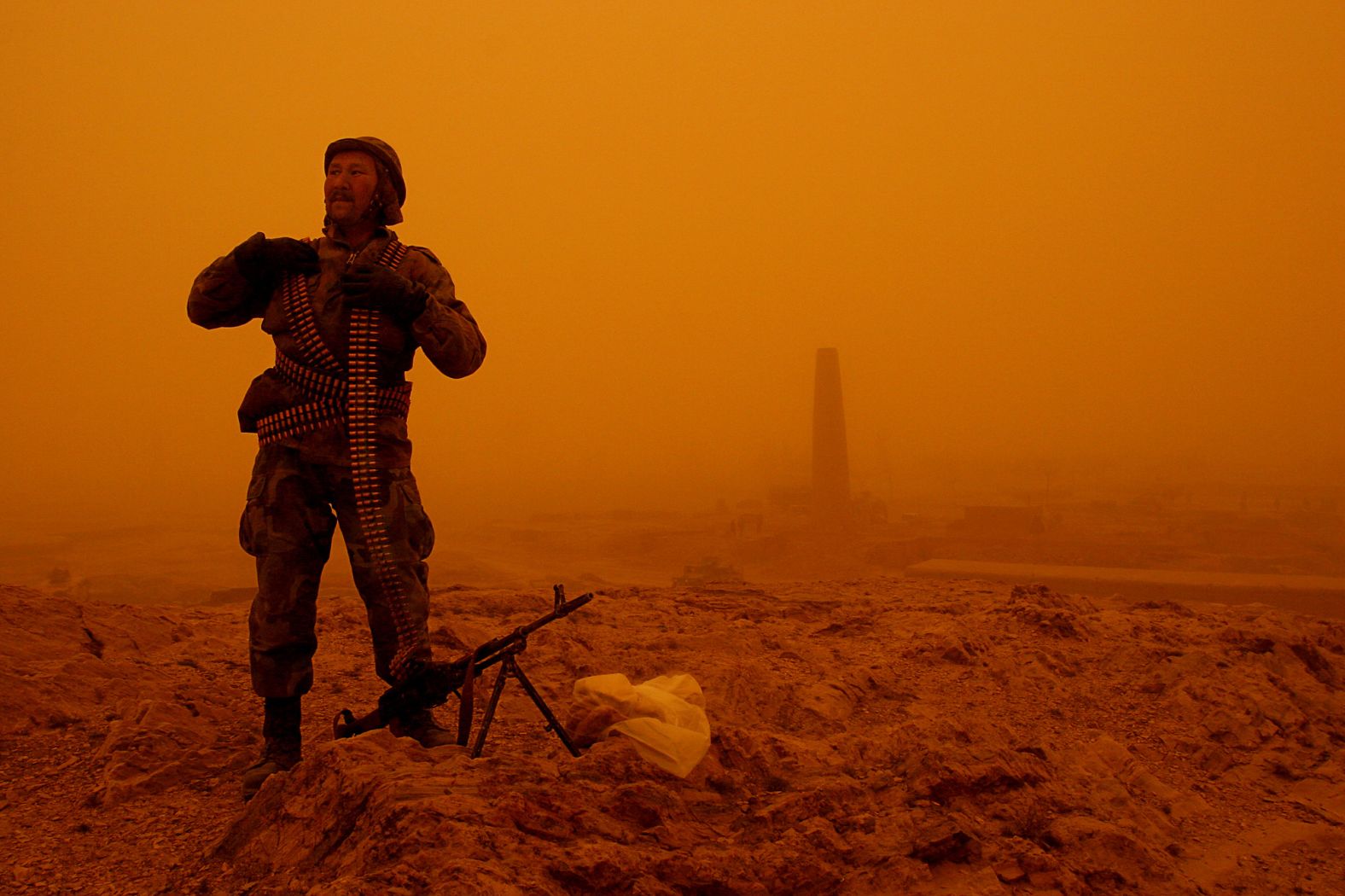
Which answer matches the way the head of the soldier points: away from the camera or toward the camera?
toward the camera

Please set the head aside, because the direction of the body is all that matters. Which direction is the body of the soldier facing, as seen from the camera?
toward the camera

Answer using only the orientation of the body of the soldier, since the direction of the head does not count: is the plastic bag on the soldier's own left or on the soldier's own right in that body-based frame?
on the soldier's own left
